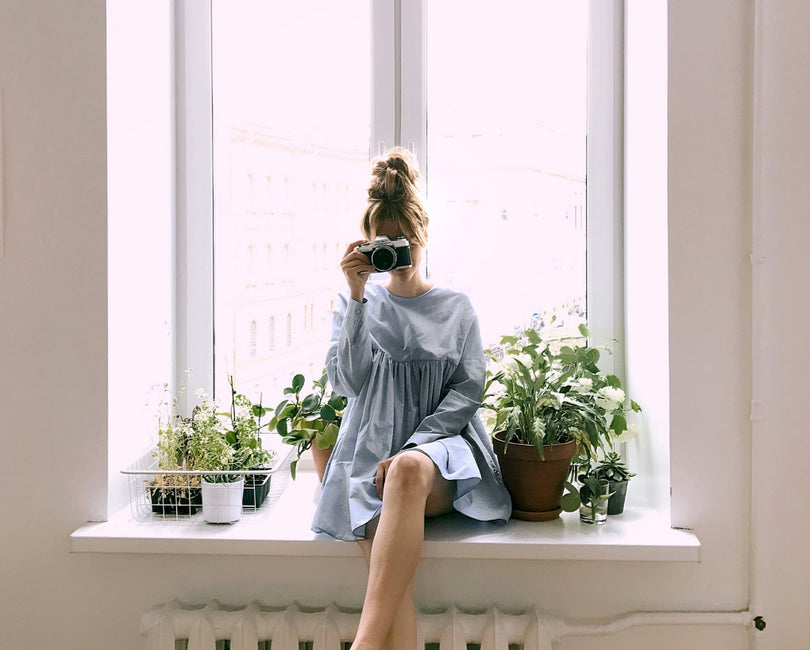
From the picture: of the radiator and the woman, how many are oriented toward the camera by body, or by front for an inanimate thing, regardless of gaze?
2

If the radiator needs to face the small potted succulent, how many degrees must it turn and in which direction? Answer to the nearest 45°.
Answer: approximately 90° to its left

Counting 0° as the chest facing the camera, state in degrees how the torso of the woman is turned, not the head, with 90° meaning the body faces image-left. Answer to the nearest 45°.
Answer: approximately 0°
